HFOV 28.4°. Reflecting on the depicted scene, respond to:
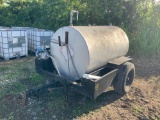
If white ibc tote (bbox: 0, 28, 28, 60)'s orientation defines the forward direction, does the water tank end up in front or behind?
in front
